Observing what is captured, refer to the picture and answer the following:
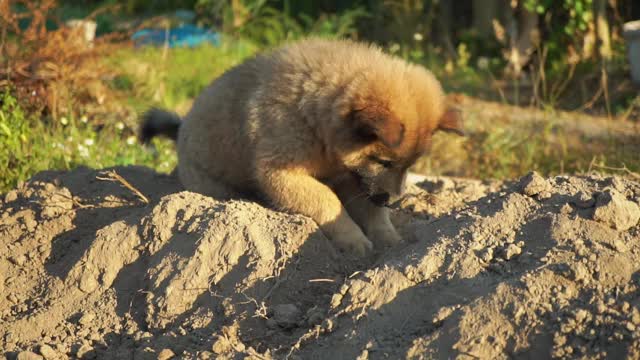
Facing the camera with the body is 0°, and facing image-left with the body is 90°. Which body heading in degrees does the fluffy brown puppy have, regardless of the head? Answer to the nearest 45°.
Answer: approximately 315°

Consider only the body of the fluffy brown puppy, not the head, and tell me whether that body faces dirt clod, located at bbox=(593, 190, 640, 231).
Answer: yes

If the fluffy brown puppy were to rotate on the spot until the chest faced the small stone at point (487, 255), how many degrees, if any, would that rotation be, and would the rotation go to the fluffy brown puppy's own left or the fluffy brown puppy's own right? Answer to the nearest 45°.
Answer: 0° — it already faces it

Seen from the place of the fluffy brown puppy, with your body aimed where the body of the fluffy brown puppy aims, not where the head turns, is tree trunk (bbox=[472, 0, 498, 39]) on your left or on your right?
on your left

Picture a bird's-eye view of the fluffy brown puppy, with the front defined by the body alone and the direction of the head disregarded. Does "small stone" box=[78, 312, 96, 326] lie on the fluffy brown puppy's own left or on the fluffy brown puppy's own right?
on the fluffy brown puppy's own right

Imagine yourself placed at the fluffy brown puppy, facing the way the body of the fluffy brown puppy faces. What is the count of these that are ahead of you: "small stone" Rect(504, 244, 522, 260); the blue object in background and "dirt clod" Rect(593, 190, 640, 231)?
2

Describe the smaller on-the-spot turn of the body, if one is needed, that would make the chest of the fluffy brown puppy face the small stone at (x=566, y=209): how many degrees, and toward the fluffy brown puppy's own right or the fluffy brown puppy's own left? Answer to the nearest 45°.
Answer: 0° — it already faces it

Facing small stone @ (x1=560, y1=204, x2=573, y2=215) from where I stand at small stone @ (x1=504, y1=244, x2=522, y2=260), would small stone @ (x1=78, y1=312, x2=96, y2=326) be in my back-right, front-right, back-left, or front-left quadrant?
back-left

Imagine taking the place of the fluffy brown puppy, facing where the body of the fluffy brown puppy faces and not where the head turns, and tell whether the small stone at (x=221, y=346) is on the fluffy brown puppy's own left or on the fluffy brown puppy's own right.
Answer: on the fluffy brown puppy's own right

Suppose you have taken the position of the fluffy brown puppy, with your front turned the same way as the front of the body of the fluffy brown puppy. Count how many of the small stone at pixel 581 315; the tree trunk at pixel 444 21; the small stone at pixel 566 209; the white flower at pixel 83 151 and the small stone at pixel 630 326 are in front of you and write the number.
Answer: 3

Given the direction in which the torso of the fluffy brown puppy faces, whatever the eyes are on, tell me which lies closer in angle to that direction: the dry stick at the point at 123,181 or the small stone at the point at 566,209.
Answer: the small stone

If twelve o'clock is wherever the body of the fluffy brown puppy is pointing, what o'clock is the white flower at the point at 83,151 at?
The white flower is roughly at 6 o'clock from the fluffy brown puppy.
